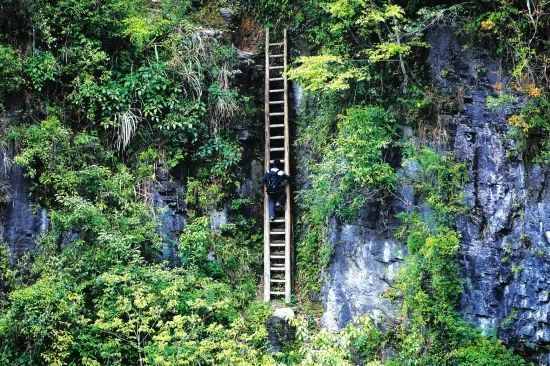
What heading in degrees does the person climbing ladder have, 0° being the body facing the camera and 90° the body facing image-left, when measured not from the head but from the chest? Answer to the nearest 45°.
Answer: approximately 180°

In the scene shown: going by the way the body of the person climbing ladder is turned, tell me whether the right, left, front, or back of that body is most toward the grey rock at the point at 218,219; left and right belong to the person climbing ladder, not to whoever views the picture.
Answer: left
